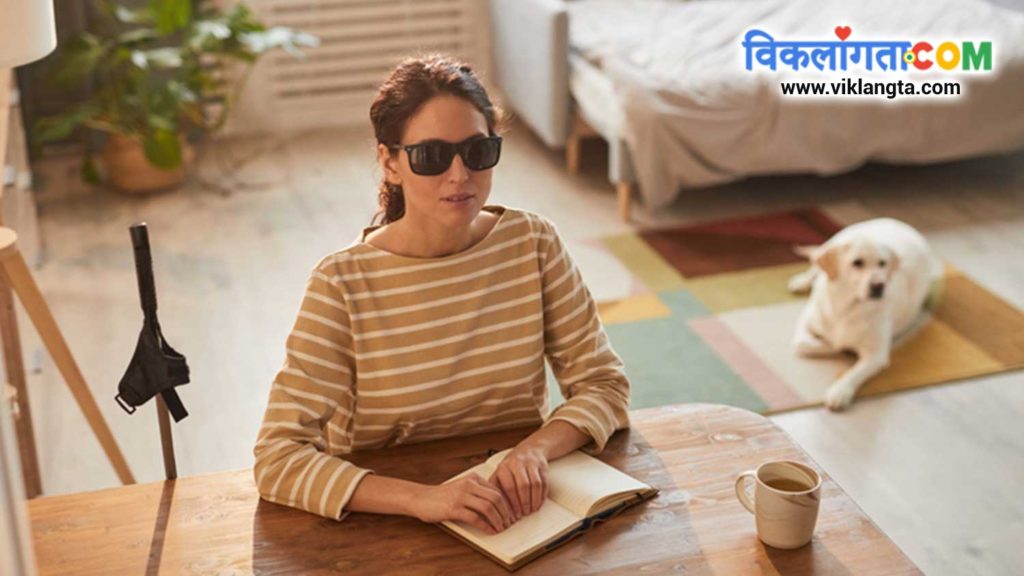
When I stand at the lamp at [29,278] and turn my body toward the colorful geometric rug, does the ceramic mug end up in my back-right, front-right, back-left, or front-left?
front-right

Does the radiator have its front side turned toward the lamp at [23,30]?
yes

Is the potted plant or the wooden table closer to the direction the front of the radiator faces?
the wooden table

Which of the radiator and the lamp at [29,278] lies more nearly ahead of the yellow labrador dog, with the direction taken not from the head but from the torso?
the lamp

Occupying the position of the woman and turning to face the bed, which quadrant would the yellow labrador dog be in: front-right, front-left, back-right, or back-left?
front-right

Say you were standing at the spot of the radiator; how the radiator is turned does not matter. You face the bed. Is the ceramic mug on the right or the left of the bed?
right

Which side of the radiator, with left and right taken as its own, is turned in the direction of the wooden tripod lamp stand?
front

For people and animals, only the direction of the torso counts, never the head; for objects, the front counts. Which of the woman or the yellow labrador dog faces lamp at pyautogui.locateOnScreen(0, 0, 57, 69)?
the yellow labrador dog

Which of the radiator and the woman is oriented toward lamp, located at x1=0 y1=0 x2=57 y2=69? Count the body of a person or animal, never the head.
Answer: the radiator

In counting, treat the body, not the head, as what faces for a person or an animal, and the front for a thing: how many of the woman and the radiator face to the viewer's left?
0

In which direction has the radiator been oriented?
toward the camera

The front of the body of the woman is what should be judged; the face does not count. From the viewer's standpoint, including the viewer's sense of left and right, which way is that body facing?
facing the viewer and to the right of the viewer

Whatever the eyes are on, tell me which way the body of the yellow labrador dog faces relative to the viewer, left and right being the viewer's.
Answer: facing the viewer and to the left of the viewer

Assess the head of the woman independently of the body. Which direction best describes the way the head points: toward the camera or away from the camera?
toward the camera
